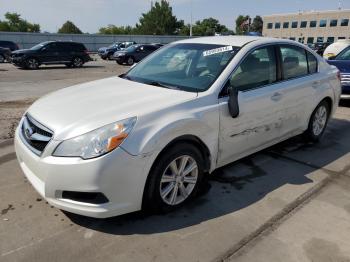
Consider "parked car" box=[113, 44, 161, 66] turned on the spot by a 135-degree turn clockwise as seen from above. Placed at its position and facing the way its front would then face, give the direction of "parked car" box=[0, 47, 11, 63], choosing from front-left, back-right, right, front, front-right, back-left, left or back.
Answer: left

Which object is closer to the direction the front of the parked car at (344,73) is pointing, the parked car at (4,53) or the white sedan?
the white sedan

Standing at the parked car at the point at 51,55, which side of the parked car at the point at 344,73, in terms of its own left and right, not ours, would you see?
right

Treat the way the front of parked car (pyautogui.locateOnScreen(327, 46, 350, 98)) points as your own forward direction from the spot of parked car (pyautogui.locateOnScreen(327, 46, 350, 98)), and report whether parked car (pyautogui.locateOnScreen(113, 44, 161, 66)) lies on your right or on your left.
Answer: on your right

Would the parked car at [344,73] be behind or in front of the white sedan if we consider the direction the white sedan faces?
behind

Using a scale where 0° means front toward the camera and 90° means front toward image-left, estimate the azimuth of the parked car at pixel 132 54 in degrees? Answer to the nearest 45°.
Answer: approximately 45°

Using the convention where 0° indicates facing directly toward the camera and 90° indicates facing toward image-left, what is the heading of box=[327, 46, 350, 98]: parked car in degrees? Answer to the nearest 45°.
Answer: approximately 45°

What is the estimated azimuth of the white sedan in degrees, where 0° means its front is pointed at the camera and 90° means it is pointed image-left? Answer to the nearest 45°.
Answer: approximately 45°

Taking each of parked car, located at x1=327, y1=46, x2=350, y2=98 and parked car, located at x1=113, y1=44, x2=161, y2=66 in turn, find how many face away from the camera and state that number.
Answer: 0

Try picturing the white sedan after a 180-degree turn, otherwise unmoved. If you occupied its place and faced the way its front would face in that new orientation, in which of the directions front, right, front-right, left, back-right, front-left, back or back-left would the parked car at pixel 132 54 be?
front-left

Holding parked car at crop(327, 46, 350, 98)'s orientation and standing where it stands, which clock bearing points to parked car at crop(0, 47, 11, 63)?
parked car at crop(0, 47, 11, 63) is roughly at 2 o'clock from parked car at crop(327, 46, 350, 98).
